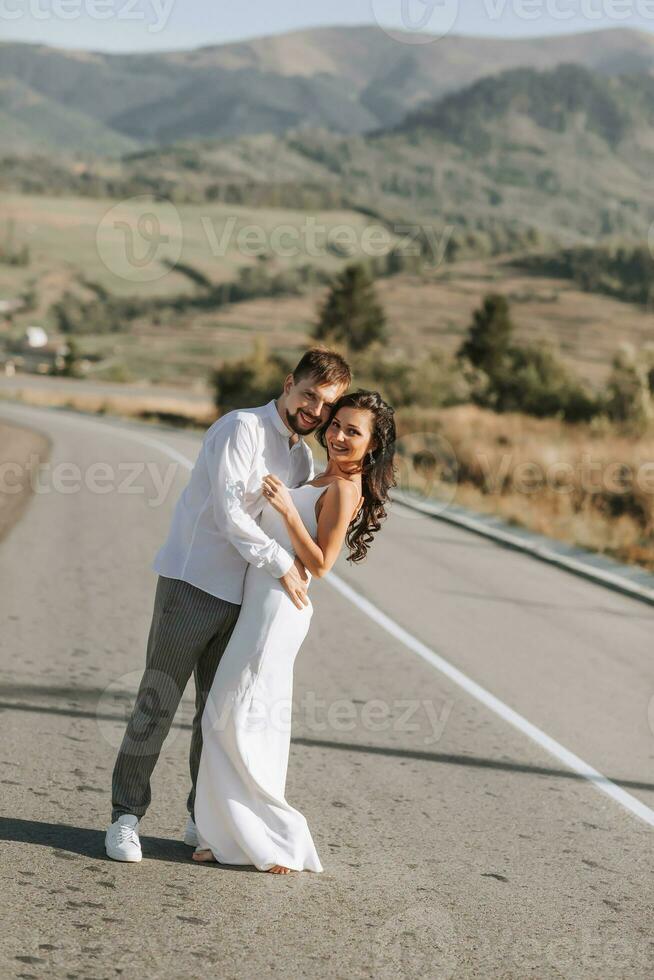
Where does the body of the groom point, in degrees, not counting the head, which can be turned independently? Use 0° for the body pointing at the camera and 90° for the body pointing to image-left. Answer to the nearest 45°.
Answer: approximately 315°

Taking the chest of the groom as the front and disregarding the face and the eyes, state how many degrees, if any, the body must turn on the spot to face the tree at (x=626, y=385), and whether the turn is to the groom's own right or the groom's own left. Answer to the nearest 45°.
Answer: approximately 135° to the groom's own left
